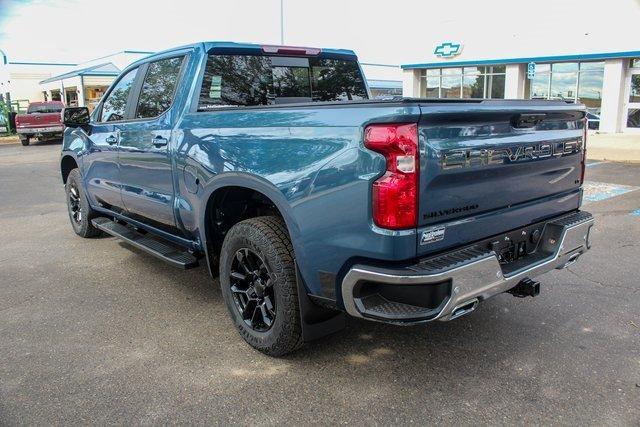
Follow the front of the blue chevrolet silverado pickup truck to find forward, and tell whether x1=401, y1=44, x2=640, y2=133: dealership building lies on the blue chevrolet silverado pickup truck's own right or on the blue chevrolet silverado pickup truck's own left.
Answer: on the blue chevrolet silverado pickup truck's own right

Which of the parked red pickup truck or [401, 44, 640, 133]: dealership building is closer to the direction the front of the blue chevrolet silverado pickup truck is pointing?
the parked red pickup truck

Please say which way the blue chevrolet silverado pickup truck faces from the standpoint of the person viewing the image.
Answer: facing away from the viewer and to the left of the viewer

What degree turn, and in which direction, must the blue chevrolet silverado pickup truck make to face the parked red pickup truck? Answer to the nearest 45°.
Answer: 0° — it already faces it
